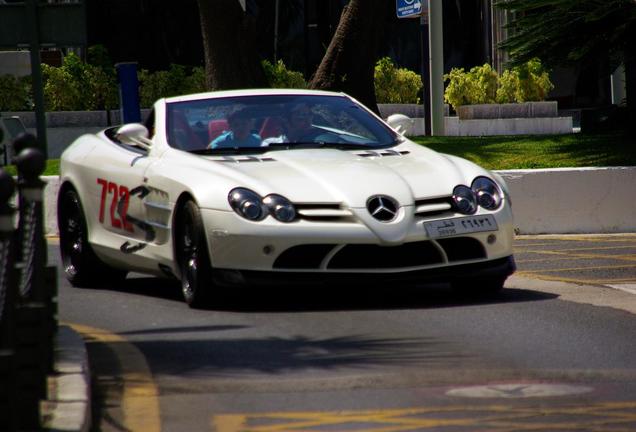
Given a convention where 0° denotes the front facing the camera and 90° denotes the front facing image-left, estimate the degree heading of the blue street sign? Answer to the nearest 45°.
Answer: approximately 0°

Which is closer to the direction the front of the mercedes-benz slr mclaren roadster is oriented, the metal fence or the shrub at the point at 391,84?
the metal fence

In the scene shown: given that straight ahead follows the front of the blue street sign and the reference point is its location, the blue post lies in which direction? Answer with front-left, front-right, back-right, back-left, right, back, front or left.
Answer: front-right

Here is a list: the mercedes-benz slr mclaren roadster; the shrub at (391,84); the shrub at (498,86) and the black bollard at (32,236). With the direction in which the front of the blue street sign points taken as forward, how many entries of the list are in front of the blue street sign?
2

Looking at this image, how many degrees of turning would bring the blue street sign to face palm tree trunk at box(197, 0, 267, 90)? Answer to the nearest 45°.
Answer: approximately 45° to its right

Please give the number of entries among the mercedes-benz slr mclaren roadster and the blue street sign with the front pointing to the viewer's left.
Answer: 0

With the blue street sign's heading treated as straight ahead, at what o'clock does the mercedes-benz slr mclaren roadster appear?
The mercedes-benz slr mclaren roadster is roughly at 12 o'clock from the blue street sign.

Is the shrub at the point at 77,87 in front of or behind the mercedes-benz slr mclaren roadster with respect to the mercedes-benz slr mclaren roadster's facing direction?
behind

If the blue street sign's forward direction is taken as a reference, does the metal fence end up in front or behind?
in front

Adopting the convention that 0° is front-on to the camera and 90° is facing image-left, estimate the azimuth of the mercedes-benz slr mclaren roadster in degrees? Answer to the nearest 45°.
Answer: approximately 315°

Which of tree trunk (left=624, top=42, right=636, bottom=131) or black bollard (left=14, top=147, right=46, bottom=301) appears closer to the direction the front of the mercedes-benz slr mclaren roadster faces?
the black bollard
